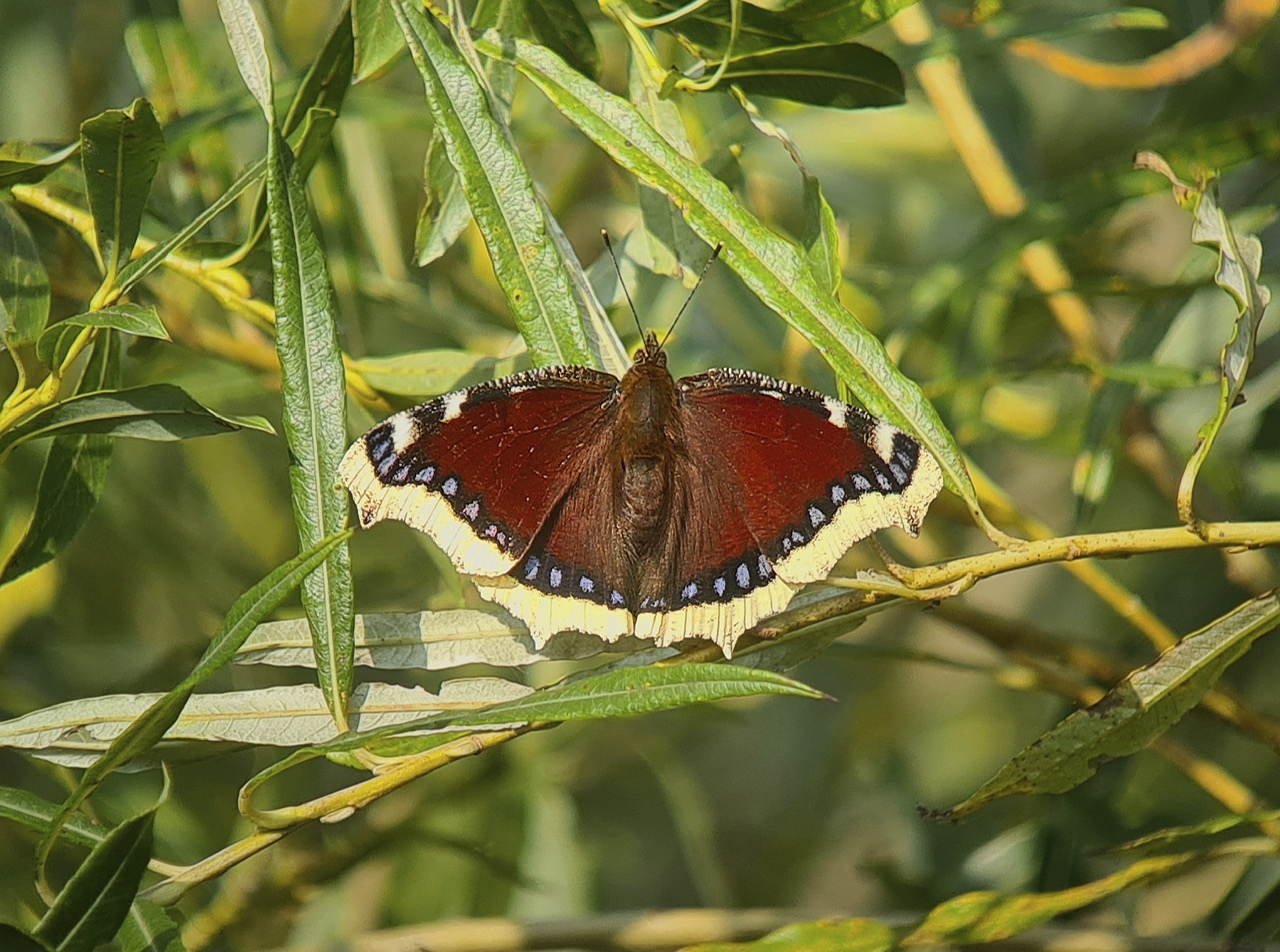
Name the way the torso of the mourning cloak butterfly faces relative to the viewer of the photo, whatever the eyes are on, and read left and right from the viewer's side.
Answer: facing away from the viewer
